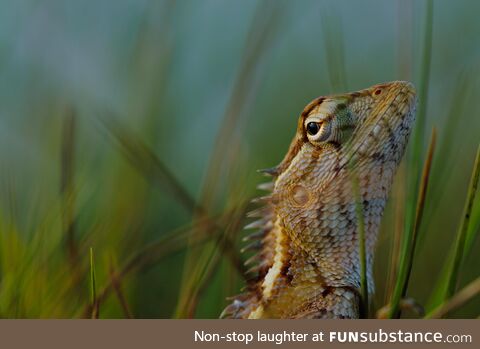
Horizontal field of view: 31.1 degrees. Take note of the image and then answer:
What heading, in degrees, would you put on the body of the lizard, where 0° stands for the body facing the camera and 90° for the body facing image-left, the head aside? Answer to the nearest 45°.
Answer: approximately 270°
